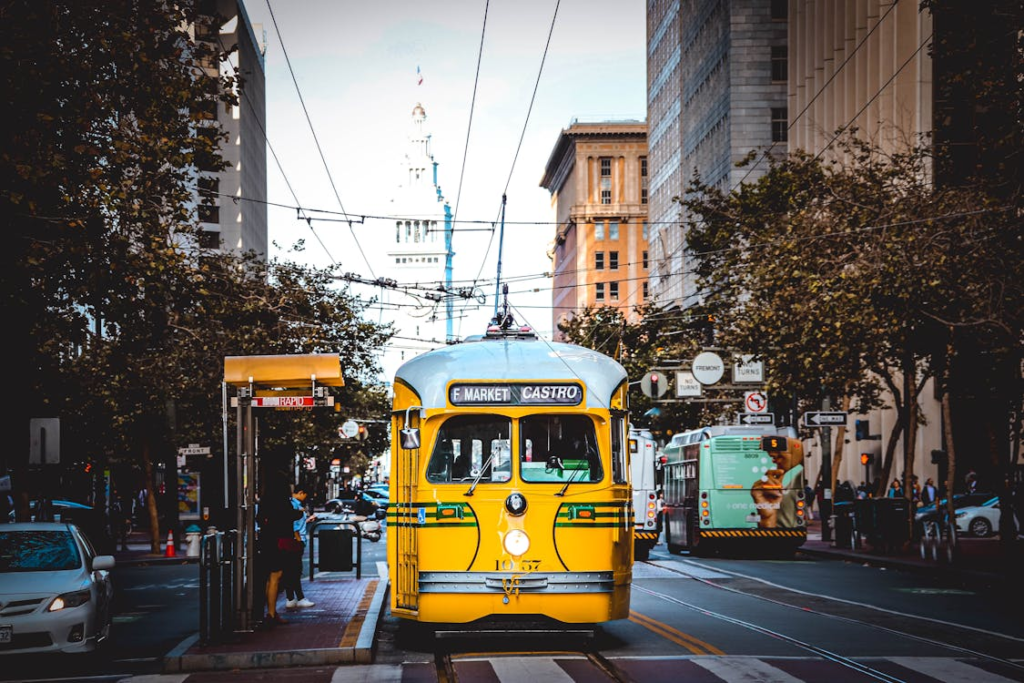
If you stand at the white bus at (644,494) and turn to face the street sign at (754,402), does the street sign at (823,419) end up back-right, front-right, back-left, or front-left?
front-right

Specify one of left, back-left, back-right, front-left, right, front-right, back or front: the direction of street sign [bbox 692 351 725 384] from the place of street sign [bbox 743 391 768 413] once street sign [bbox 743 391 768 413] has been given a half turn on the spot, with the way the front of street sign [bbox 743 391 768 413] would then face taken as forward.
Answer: front-left

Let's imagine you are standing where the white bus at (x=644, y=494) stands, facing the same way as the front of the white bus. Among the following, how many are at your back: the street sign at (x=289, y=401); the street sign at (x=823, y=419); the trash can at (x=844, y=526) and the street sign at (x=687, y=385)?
1

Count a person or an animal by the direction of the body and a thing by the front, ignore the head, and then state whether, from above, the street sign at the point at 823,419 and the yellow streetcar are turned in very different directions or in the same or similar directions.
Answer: same or similar directions

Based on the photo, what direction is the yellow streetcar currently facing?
toward the camera

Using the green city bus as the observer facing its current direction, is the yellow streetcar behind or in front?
behind

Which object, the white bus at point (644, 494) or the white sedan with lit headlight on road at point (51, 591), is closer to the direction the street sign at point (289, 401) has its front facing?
the white sedan with lit headlight on road

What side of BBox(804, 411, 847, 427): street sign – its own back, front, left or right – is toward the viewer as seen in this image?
front

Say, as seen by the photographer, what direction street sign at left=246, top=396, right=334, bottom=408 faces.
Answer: facing the viewer

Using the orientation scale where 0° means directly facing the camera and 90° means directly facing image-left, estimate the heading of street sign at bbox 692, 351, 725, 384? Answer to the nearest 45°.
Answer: approximately 0°

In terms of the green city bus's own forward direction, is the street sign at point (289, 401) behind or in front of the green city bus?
behind

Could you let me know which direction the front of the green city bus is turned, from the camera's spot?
facing away from the viewer
